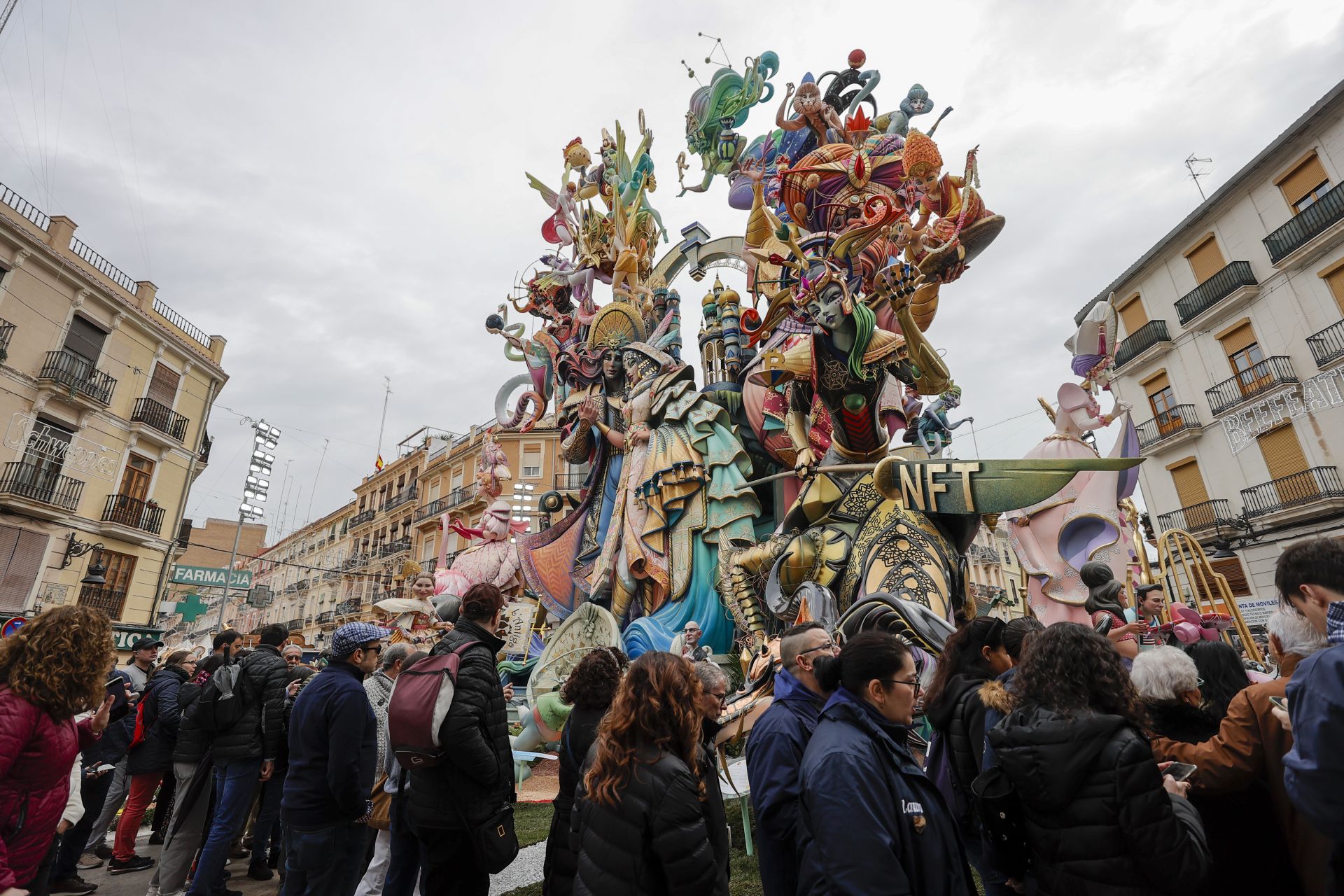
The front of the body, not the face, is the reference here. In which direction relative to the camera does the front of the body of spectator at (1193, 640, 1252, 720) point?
away from the camera

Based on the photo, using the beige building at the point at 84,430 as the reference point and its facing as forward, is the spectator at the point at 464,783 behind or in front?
in front

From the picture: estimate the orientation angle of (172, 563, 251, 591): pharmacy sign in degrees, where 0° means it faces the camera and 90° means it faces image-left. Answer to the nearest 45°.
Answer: approximately 0°

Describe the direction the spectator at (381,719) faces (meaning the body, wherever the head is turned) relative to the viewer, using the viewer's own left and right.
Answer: facing away from the viewer and to the right of the viewer

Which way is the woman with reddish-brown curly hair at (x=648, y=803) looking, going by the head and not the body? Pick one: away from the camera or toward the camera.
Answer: away from the camera

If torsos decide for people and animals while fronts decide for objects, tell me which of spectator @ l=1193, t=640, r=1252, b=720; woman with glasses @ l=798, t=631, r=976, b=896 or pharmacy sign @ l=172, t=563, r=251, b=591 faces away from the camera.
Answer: the spectator

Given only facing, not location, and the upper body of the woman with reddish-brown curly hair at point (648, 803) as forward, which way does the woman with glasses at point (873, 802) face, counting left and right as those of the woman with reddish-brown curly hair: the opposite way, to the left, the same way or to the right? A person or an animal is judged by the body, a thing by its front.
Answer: to the right

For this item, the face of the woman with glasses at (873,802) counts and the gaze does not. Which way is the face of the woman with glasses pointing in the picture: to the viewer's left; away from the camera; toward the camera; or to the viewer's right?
to the viewer's right

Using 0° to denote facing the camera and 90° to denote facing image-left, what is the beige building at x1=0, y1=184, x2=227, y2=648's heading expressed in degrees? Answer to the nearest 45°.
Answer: approximately 315°

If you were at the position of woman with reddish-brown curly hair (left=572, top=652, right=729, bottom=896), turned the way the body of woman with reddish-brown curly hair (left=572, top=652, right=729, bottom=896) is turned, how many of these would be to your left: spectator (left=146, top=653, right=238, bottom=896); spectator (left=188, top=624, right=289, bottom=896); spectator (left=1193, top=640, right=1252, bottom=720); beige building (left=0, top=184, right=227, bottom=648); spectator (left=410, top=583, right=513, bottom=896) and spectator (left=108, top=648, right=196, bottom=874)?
5
